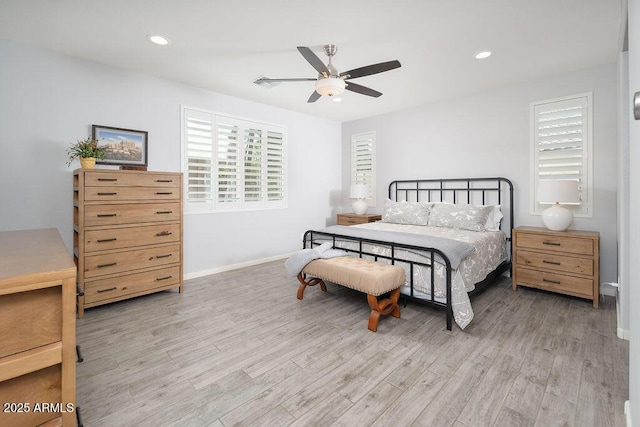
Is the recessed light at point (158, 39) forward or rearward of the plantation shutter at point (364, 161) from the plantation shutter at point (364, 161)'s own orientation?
forward

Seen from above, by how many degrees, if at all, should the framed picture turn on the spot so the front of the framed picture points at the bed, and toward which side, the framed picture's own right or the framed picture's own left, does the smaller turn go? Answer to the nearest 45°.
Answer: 0° — it already faces it

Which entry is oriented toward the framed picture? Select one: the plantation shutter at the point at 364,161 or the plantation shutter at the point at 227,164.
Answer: the plantation shutter at the point at 364,161

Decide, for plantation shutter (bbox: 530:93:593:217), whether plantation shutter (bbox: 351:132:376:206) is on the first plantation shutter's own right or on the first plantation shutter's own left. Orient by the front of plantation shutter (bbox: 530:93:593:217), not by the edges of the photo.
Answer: on the first plantation shutter's own right

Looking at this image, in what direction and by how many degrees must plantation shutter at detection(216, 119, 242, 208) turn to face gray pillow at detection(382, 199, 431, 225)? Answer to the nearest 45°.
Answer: approximately 45° to its left

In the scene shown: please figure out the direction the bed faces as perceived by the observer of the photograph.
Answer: facing the viewer and to the left of the viewer

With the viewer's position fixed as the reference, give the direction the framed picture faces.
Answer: facing the viewer and to the right of the viewer

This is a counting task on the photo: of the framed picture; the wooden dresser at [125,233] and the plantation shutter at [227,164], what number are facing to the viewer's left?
0

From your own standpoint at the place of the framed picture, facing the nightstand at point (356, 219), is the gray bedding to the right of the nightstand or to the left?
right

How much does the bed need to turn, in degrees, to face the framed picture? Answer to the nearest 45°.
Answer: approximately 45° to its right

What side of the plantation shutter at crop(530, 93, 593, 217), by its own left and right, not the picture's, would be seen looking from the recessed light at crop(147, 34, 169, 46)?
front

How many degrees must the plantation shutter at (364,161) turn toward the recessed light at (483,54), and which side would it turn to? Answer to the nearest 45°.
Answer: approximately 90° to its left

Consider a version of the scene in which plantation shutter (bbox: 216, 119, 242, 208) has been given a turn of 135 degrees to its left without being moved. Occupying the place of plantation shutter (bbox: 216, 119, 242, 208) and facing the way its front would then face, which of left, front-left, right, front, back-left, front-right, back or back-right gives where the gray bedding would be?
back-right

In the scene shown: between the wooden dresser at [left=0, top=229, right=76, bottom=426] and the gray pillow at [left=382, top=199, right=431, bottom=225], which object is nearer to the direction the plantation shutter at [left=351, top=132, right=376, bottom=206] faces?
the wooden dresser
